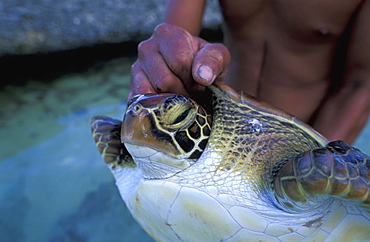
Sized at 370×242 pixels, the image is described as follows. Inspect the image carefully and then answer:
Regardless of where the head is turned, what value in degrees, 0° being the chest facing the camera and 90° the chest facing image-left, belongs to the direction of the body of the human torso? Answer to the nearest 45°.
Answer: approximately 45°
